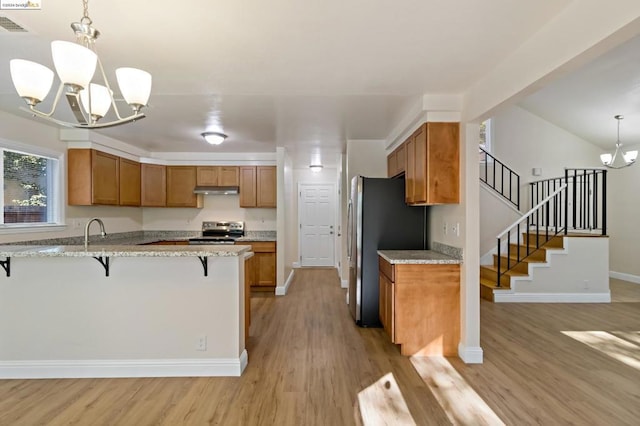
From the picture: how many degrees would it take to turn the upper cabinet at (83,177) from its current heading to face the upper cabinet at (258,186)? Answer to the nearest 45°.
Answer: approximately 45° to its left

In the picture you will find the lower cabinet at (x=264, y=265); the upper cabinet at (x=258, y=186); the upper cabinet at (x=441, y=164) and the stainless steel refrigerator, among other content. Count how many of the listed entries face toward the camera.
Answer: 2

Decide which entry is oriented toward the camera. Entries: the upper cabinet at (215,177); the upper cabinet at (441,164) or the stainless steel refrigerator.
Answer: the upper cabinet at (215,177)

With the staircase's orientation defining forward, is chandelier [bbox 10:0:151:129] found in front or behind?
in front

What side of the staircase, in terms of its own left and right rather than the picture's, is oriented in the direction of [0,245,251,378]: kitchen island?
front

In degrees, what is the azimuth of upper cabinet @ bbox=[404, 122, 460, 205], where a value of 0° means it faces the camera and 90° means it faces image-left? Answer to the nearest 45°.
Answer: approximately 90°

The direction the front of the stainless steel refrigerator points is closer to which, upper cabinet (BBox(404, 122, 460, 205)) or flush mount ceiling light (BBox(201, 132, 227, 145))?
the flush mount ceiling light

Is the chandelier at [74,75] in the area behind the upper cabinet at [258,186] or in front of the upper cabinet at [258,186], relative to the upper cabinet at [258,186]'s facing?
in front

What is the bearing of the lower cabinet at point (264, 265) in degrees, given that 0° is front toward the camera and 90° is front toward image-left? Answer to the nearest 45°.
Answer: approximately 0°

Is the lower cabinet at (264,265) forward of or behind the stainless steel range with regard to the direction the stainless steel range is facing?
forward

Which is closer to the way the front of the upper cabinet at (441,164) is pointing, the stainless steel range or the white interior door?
the stainless steel range
